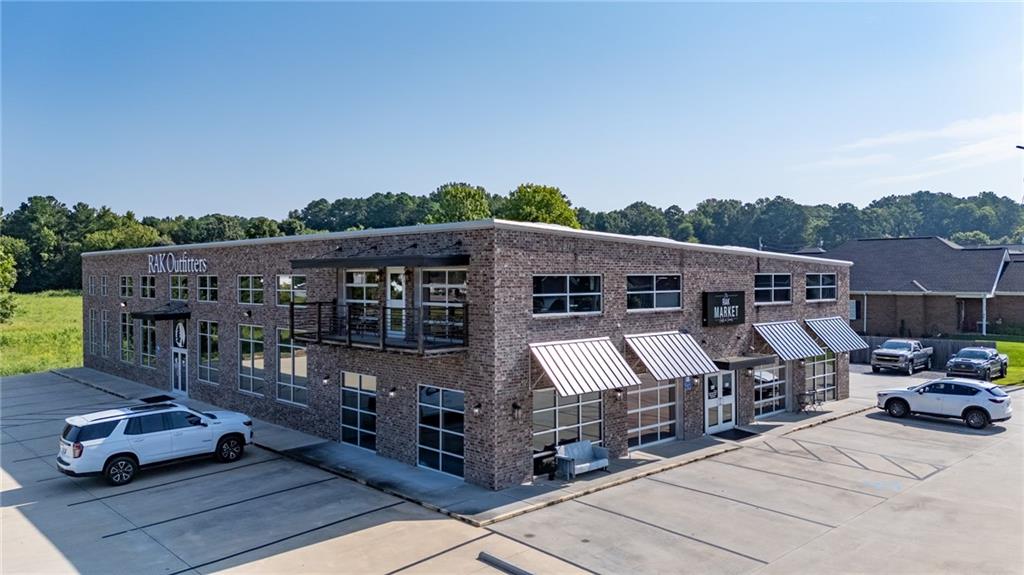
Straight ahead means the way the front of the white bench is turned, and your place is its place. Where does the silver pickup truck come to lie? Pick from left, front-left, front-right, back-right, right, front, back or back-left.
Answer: left

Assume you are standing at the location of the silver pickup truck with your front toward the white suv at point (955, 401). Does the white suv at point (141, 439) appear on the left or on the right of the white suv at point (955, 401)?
right

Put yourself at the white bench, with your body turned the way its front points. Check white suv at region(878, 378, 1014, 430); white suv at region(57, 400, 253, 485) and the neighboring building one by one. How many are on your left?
2

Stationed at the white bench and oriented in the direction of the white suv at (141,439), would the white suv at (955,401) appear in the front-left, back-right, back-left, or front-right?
back-right

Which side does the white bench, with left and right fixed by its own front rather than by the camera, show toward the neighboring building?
left

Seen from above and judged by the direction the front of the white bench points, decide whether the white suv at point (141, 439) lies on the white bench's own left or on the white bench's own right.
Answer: on the white bench's own right
